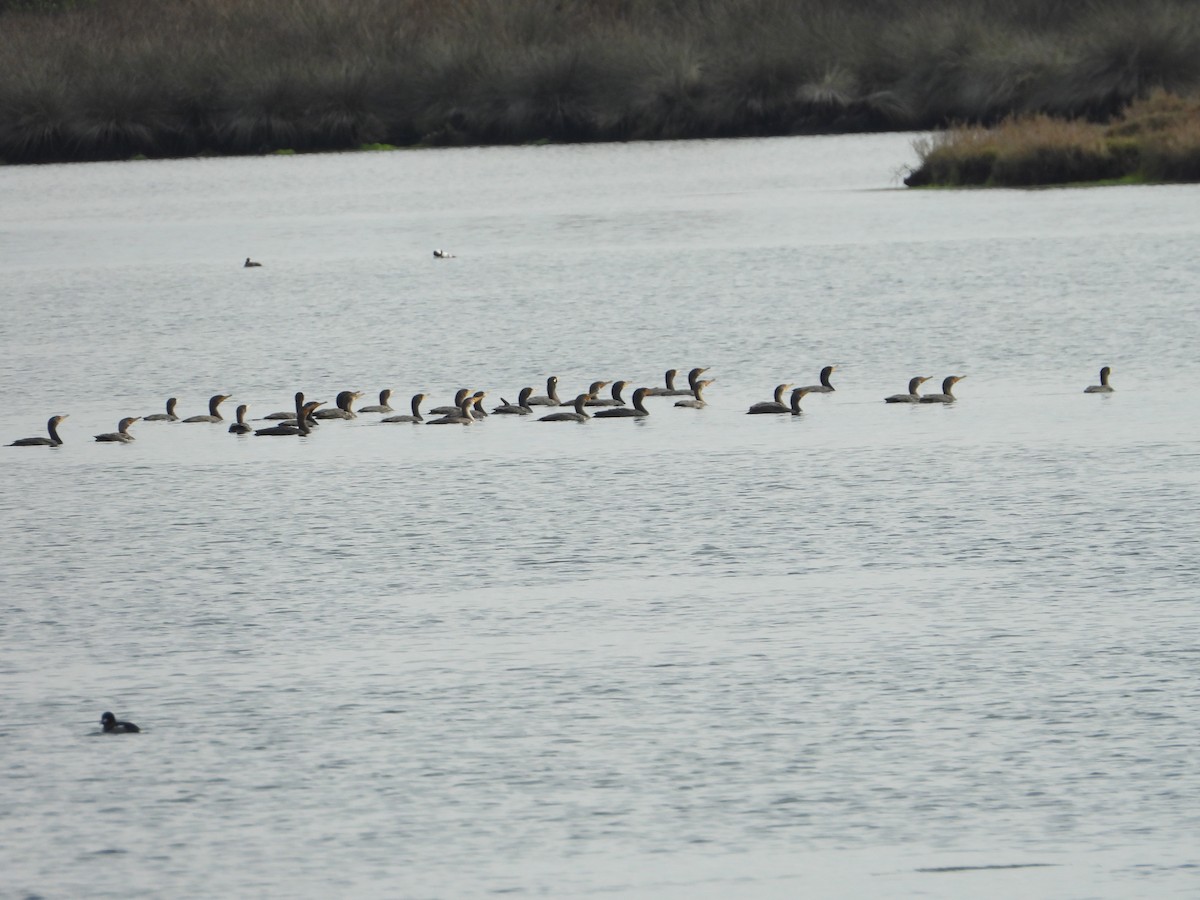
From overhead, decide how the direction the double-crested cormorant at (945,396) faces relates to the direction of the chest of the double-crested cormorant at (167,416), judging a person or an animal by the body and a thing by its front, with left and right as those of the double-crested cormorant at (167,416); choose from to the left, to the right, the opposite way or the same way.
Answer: the same way

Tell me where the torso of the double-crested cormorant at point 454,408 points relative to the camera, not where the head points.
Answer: to the viewer's right

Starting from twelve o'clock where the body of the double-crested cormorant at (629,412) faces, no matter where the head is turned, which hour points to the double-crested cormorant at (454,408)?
the double-crested cormorant at (454,408) is roughly at 6 o'clock from the double-crested cormorant at (629,412).

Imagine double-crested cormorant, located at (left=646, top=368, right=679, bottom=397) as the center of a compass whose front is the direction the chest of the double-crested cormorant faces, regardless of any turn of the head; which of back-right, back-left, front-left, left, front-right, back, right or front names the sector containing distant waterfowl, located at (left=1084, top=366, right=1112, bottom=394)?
front

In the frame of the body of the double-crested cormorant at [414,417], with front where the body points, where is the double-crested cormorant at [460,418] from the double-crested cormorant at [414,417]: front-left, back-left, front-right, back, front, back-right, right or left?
front-right

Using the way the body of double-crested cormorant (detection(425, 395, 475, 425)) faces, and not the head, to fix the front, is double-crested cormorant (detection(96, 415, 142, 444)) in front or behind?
behind

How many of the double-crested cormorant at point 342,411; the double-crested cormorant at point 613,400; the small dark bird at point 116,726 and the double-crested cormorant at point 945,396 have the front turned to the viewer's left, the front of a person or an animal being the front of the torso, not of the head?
1

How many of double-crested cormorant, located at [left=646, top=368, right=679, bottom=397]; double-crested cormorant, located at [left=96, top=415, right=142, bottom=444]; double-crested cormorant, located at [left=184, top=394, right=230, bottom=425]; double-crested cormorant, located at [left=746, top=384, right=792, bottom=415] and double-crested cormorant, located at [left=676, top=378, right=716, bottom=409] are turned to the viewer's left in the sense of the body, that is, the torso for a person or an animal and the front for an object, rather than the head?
0

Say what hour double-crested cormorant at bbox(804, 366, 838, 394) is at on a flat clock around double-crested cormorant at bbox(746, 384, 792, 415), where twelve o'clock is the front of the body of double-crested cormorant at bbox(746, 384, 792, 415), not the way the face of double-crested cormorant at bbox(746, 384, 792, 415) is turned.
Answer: double-crested cormorant at bbox(804, 366, 838, 394) is roughly at 10 o'clock from double-crested cormorant at bbox(746, 384, 792, 415).

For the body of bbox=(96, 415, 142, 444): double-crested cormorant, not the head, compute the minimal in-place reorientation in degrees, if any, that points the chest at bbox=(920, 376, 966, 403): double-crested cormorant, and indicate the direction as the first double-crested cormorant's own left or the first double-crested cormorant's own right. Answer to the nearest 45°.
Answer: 0° — it already faces it

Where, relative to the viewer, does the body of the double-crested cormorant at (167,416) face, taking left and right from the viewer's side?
facing to the right of the viewer

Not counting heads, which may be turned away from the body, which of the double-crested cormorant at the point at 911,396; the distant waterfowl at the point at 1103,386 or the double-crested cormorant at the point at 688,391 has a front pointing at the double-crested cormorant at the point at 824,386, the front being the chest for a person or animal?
the double-crested cormorant at the point at 688,391

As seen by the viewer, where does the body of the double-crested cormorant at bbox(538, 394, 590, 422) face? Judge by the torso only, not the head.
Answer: to the viewer's right

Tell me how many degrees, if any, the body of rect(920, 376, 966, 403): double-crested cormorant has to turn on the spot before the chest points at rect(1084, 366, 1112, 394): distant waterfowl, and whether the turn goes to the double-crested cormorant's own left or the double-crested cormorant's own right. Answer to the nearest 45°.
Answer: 0° — it already faces it

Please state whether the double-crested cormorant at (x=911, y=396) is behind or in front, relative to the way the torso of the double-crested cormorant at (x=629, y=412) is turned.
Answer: in front

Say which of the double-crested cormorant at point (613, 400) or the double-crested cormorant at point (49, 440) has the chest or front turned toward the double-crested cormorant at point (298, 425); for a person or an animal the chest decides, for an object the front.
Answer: the double-crested cormorant at point (49, 440)

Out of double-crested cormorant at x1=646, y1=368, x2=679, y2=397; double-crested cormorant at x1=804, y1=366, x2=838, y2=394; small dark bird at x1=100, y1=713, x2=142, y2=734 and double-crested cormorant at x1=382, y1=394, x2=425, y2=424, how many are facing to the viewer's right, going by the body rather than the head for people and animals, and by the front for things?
3

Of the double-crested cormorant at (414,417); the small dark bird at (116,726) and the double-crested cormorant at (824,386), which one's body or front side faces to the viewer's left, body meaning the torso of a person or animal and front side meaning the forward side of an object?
the small dark bird

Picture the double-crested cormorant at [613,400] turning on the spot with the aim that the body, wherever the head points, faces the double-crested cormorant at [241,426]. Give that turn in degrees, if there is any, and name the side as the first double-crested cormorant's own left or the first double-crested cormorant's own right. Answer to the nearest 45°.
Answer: approximately 180°

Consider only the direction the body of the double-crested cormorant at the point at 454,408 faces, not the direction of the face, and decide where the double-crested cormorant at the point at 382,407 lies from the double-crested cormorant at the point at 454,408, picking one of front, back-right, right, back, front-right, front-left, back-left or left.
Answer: back-left

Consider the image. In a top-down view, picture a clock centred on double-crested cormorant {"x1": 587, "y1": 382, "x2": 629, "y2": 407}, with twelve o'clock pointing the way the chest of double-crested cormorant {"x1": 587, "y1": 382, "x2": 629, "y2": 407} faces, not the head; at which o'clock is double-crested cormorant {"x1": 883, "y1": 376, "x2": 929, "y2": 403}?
double-crested cormorant {"x1": 883, "y1": 376, "x2": 929, "y2": 403} is roughly at 12 o'clock from double-crested cormorant {"x1": 587, "y1": 382, "x2": 629, "y2": 407}.

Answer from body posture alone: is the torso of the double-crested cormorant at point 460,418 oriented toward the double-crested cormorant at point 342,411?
no

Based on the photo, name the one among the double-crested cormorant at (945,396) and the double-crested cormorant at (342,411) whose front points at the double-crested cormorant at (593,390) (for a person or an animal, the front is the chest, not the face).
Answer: the double-crested cormorant at (342,411)

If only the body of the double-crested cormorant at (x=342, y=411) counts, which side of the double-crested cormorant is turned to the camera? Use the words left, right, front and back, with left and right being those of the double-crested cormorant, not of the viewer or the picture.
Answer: right

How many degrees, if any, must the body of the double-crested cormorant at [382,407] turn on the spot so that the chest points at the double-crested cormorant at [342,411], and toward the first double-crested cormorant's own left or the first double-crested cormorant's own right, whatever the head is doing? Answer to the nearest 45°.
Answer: approximately 135° to the first double-crested cormorant's own right

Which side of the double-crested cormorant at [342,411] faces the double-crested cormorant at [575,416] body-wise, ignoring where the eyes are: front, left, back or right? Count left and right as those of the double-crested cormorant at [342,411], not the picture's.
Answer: front
